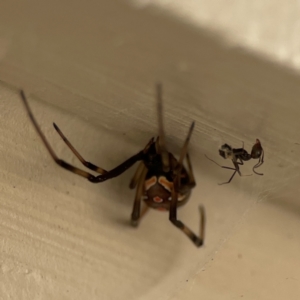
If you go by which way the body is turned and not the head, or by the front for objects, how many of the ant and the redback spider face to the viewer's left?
1

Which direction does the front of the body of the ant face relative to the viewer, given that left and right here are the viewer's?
facing to the left of the viewer

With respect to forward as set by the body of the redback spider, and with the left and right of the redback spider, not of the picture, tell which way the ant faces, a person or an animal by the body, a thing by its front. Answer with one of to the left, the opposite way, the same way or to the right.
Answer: to the left

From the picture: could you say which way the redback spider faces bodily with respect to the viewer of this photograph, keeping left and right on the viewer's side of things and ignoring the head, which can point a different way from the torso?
facing away from the viewer
